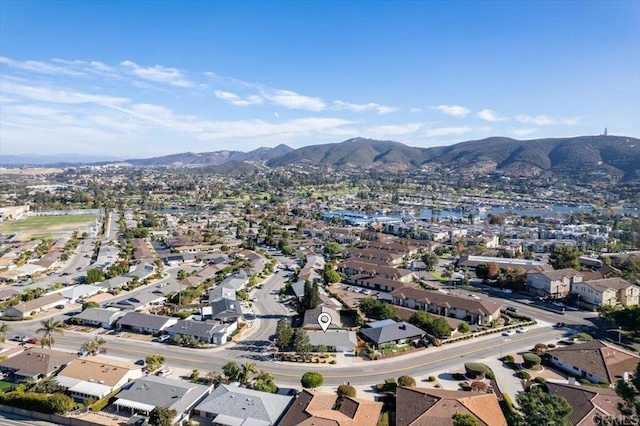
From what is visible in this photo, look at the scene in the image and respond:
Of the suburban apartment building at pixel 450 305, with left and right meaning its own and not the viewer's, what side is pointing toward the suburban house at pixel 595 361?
left

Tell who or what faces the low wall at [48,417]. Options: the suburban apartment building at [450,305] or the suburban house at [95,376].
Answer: the suburban apartment building at [450,305]

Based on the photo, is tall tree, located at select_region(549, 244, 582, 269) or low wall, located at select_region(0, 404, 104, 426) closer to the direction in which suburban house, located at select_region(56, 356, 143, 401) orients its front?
the tall tree

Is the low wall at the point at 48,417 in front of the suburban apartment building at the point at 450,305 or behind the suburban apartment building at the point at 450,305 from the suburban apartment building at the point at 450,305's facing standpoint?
in front

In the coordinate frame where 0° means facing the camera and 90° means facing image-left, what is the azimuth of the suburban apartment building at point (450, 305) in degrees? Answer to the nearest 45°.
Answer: approximately 45°

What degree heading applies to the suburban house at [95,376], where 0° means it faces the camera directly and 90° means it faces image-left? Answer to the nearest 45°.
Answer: approximately 225°

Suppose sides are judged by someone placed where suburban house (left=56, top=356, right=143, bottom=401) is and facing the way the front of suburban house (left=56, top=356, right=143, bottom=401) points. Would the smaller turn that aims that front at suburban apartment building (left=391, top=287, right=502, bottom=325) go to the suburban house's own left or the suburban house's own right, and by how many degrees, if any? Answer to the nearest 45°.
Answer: approximately 45° to the suburban house's own right

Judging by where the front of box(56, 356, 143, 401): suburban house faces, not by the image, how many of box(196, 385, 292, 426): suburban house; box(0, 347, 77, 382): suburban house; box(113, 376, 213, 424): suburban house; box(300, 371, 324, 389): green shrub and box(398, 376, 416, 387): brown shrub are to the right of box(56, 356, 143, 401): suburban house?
4

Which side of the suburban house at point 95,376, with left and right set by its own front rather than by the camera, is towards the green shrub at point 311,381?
right
